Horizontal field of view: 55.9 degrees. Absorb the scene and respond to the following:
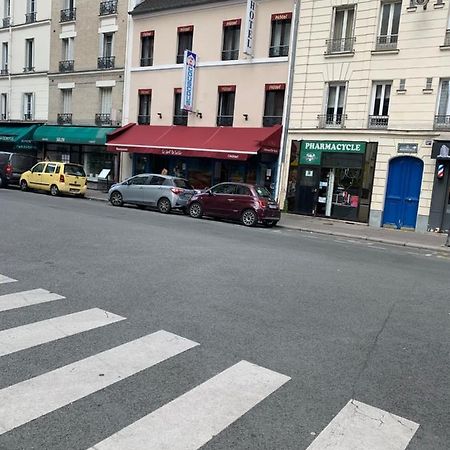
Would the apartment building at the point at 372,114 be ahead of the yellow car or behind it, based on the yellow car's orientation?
behind

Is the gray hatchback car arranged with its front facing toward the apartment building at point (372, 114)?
no

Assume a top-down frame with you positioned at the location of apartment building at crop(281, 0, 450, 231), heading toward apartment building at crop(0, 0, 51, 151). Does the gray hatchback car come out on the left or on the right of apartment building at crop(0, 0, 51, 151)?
left

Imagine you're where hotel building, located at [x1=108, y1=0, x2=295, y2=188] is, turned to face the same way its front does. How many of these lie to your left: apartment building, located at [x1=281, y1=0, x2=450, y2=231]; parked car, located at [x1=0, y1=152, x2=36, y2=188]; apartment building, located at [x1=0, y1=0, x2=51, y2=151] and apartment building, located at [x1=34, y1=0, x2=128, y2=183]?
1

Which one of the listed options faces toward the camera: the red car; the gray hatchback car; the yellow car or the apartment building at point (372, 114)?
the apartment building

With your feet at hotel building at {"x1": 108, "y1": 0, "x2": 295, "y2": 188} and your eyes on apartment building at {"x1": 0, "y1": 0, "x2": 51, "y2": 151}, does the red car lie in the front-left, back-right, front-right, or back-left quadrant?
back-left

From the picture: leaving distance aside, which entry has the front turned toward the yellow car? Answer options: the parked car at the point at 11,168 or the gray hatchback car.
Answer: the gray hatchback car

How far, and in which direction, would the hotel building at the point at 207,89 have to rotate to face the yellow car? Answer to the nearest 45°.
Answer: approximately 45° to its right

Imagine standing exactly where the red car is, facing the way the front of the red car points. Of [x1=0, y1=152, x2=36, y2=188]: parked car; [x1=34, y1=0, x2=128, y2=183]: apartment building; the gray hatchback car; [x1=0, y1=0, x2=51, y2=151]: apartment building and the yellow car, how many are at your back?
0

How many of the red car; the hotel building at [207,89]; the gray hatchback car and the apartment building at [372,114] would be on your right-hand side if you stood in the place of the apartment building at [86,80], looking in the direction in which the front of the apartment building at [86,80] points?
0

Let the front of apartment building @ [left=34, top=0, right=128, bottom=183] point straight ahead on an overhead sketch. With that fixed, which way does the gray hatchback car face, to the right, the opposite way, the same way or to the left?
to the right

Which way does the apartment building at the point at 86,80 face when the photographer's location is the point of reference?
facing the viewer and to the left of the viewer

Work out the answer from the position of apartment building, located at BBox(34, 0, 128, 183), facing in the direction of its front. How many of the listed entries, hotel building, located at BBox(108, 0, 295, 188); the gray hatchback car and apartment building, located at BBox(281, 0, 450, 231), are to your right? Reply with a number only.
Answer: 0

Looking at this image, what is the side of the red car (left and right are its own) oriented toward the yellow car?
front

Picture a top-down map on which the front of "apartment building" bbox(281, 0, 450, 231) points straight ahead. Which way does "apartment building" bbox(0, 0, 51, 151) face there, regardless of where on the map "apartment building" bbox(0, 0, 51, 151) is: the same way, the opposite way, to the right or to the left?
the same way

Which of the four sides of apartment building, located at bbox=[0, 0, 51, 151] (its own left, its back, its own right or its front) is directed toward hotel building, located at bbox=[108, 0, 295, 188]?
left

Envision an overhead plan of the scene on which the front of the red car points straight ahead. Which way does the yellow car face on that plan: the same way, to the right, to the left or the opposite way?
the same way

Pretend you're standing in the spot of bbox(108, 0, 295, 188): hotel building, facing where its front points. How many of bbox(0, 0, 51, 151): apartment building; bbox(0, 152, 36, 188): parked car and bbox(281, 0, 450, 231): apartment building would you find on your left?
1

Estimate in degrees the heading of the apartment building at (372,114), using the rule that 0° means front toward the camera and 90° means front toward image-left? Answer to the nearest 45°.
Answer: approximately 0°

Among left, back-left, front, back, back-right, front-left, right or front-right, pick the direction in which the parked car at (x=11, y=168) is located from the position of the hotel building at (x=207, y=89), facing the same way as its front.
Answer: front-right

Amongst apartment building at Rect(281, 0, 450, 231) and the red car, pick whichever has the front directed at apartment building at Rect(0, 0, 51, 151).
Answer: the red car
